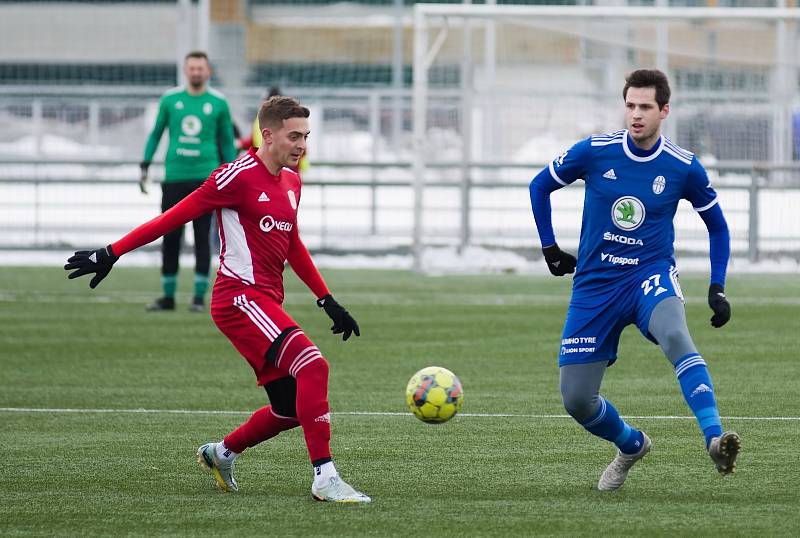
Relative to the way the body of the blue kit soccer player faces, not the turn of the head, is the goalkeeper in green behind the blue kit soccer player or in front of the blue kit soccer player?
behind

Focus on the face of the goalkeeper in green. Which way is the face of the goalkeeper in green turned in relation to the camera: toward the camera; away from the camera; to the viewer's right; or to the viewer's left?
toward the camera

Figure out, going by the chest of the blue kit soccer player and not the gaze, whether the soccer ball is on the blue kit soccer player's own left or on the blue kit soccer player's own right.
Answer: on the blue kit soccer player's own right

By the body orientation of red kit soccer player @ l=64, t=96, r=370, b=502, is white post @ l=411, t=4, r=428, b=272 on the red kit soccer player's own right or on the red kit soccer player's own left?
on the red kit soccer player's own left

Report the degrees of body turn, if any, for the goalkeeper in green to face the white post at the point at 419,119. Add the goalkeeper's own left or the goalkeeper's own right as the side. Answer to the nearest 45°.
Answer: approximately 135° to the goalkeeper's own left

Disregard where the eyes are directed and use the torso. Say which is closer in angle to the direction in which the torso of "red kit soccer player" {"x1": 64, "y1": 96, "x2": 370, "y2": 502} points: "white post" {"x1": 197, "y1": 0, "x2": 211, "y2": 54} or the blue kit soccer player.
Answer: the blue kit soccer player

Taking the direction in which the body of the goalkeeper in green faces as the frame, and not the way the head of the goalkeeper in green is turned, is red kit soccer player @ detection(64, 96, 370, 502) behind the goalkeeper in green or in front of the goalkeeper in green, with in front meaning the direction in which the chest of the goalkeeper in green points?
in front

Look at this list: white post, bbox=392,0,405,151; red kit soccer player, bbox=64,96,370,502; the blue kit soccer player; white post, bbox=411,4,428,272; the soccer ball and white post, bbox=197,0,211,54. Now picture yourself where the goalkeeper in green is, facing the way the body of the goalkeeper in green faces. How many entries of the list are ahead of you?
3

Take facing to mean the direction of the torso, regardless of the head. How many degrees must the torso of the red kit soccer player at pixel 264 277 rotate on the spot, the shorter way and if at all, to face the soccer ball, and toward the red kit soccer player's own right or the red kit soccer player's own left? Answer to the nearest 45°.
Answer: approximately 45° to the red kit soccer player's own left

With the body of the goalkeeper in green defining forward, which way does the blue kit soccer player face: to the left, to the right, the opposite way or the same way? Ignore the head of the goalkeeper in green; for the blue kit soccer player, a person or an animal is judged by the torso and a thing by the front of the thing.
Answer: the same way

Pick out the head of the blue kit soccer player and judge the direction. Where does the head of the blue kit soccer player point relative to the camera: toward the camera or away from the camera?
toward the camera

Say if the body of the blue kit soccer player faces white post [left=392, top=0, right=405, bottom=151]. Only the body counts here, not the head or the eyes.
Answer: no

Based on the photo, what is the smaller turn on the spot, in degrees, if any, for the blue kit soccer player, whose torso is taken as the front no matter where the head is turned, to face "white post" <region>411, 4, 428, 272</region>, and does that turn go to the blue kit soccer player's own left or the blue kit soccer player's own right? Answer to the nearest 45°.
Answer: approximately 180°

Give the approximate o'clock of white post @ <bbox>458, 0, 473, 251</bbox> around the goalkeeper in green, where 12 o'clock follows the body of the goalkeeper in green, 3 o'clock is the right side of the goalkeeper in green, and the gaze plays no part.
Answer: The white post is roughly at 7 o'clock from the goalkeeper in green.

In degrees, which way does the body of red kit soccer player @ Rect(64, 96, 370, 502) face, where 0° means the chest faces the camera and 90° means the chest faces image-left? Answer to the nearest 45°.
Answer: approximately 315°

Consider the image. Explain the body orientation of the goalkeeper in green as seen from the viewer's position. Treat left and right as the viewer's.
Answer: facing the viewer
